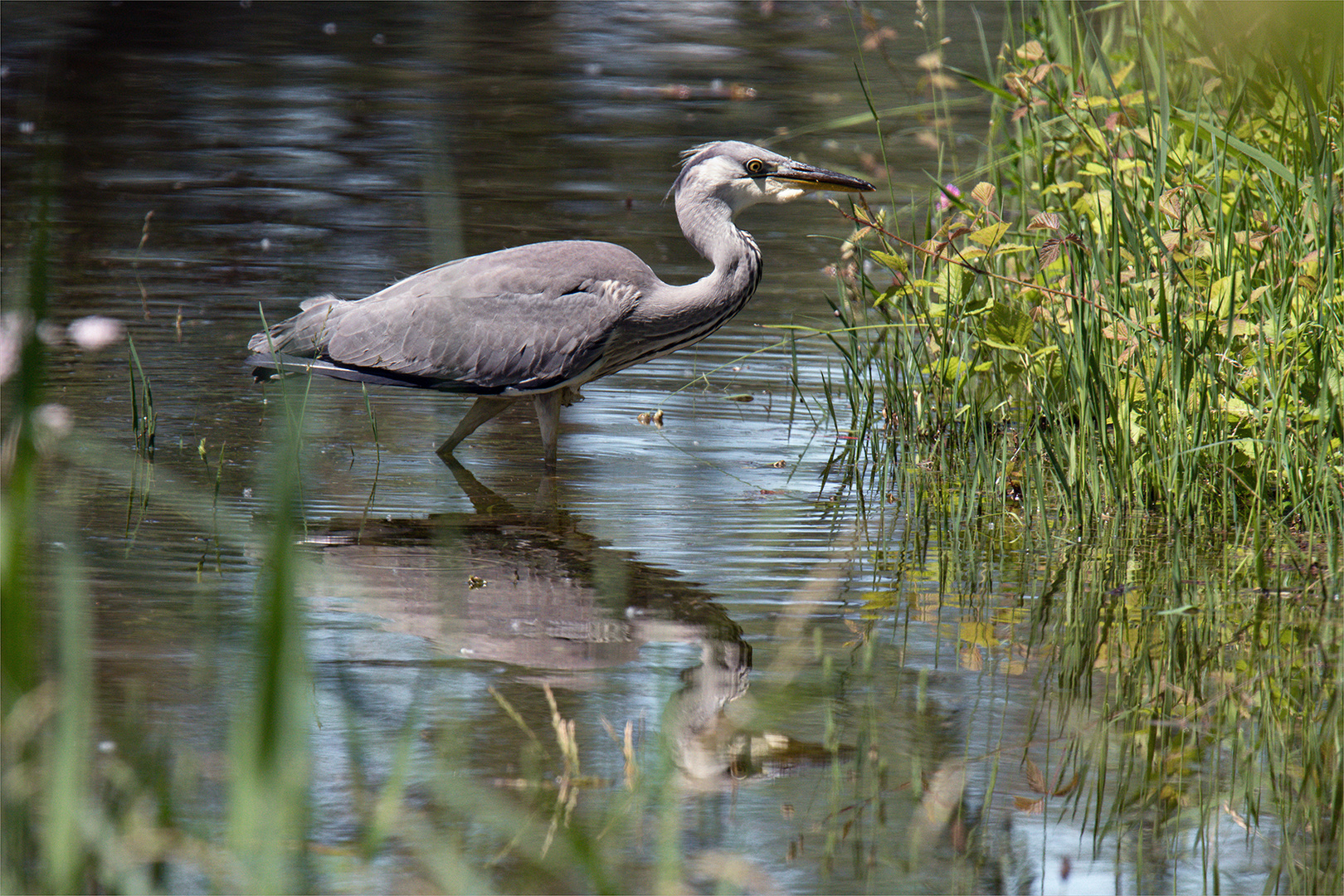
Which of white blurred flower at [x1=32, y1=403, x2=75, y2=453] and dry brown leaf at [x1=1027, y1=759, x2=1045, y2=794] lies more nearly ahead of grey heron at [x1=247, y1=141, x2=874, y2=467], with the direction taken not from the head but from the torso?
the dry brown leaf

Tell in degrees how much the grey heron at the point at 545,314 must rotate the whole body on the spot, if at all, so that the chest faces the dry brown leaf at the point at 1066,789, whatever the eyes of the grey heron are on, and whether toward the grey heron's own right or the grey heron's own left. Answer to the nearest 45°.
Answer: approximately 90° to the grey heron's own right

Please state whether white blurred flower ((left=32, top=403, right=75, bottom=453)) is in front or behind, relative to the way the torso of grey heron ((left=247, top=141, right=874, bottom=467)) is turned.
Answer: behind

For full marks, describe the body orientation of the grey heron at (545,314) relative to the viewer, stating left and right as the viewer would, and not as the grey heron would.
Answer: facing to the right of the viewer

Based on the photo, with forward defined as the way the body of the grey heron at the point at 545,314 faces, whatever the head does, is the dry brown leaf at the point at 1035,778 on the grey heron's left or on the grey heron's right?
on the grey heron's right
